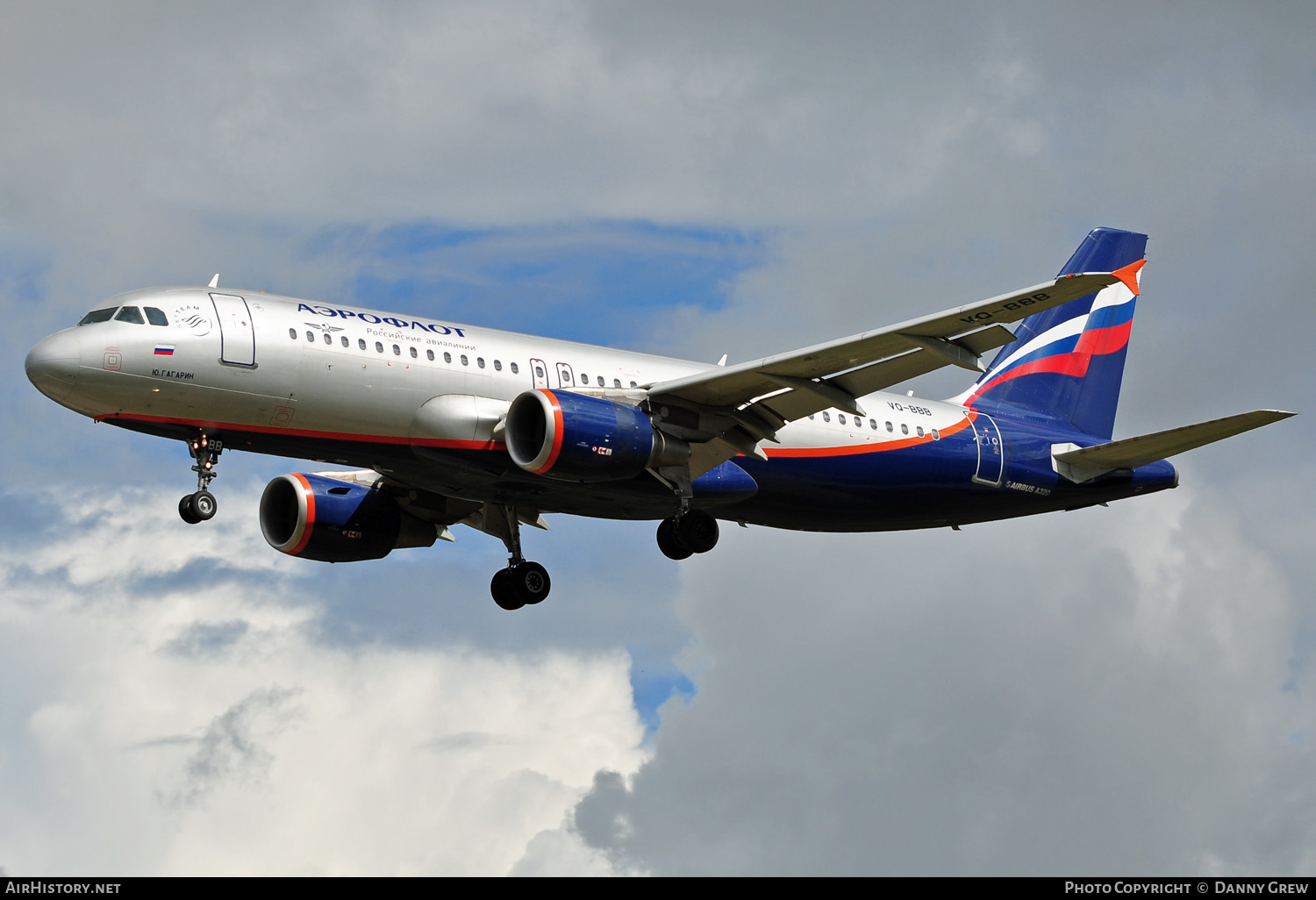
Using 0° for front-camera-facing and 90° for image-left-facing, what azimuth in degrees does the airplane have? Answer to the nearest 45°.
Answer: approximately 45°
